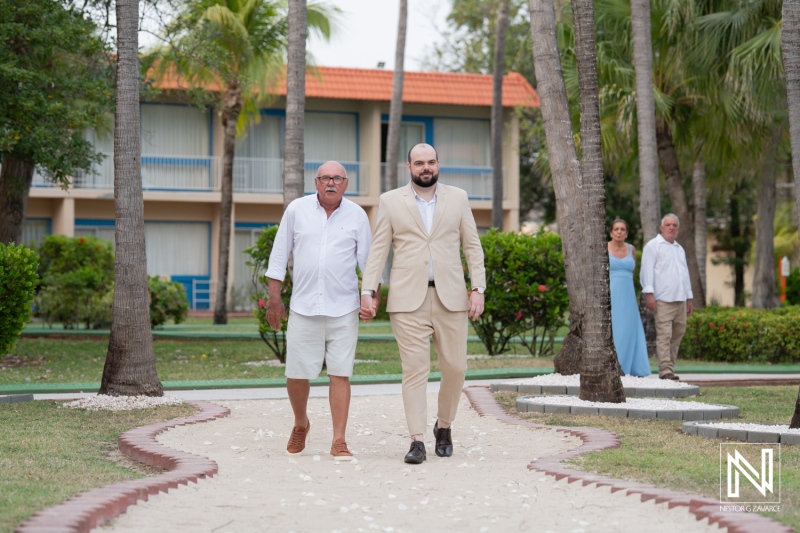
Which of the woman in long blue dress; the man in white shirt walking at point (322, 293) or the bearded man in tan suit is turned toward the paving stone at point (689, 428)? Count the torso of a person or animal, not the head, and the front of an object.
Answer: the woman in long blue dress

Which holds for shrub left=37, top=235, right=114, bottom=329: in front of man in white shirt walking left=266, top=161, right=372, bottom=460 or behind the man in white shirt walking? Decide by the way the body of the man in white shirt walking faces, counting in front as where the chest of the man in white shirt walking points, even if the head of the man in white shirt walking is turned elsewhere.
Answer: behind

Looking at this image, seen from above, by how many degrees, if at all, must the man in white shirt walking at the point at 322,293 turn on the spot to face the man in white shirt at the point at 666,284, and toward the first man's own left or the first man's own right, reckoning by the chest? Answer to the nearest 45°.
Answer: approximately 135° to the first man's own left

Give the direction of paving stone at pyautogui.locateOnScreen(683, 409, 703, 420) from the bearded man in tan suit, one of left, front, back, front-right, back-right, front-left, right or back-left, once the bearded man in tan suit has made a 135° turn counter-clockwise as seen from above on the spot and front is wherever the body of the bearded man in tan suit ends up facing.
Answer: front

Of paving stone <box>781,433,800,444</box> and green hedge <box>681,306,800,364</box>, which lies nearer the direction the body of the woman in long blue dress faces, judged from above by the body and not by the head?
the paving stone
